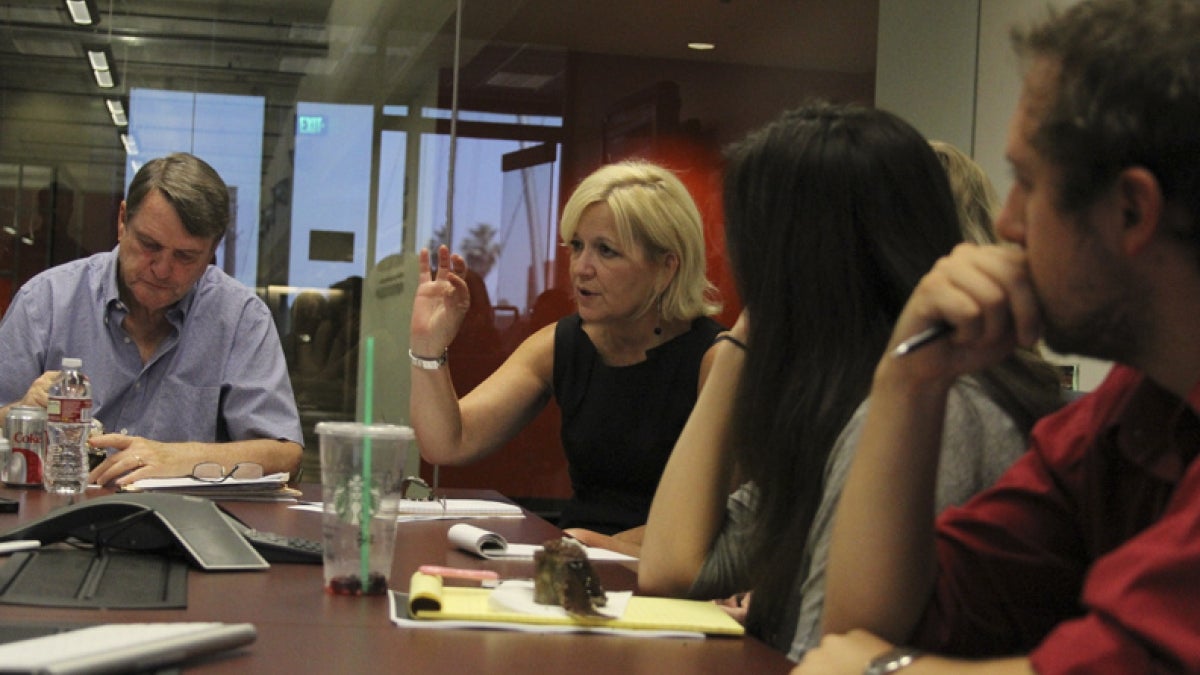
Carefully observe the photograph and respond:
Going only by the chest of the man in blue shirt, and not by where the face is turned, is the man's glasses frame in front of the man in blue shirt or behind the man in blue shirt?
in front

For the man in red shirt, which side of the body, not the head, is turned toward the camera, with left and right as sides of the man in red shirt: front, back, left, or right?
left

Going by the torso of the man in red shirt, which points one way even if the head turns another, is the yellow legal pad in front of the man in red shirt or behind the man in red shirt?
in front

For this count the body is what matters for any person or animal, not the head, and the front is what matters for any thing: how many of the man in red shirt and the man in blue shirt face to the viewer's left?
1

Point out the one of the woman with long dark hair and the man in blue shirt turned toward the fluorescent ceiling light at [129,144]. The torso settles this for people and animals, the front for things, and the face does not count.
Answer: the woman with long dark hair

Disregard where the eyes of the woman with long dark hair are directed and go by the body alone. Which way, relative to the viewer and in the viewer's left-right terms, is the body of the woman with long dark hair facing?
facing away from the viewer and to the left of the viewer

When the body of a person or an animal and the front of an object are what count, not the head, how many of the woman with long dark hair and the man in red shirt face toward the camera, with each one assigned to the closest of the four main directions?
0

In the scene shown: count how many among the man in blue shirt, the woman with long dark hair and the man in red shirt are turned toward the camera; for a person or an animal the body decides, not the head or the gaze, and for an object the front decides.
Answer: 1

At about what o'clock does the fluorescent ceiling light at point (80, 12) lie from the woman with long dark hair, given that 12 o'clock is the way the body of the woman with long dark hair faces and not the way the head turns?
The fluorescent ceiling light is roughly at 12 o'clock from the woman with long dark hair.

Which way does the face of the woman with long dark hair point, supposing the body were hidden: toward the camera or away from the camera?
away from the camera

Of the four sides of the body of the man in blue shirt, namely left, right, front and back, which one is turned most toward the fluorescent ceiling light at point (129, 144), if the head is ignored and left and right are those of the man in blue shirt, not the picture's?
back

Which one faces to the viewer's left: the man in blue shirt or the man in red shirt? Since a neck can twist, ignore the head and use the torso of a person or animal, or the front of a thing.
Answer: the man in red shirt
